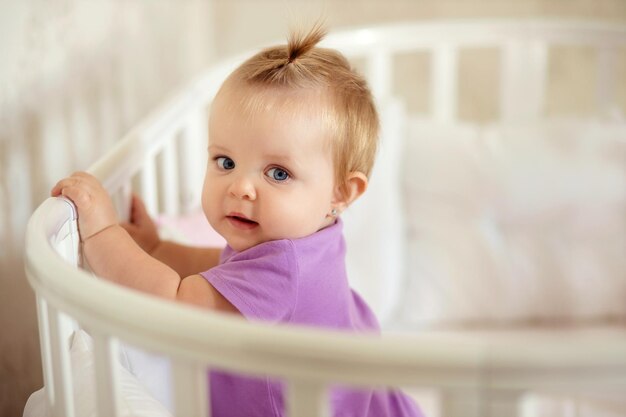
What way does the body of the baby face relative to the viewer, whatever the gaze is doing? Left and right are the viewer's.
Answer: facing to the left of the viewer
